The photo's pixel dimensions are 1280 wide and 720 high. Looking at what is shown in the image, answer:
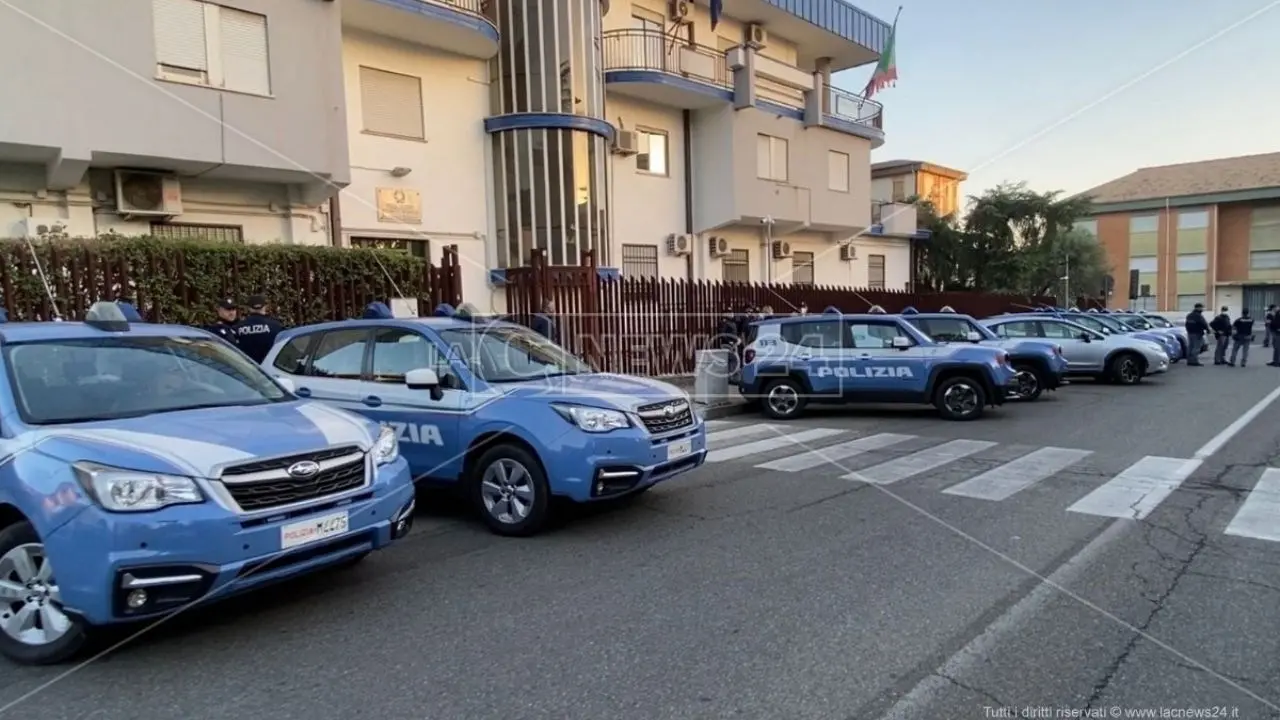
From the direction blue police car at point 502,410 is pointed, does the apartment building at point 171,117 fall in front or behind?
behind

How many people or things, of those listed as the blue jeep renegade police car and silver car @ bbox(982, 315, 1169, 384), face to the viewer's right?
2

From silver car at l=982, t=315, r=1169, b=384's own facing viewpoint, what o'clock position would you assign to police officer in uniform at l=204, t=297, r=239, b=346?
The police officer in uniform is roughly at 4 o'clock from the silver car.

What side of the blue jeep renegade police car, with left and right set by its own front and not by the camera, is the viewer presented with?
right

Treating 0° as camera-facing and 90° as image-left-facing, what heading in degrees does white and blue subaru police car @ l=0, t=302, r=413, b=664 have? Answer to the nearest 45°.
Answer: approximately 315°

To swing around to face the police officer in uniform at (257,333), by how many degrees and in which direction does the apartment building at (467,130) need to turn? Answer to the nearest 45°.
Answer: approximately 45° to its right

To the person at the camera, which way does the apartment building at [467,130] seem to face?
facing the viewer and to the right of the viewer

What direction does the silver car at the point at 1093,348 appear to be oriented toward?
to the viewer's right

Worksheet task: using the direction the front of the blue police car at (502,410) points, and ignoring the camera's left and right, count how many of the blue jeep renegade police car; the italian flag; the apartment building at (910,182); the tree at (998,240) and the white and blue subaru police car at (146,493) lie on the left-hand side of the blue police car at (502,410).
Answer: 4

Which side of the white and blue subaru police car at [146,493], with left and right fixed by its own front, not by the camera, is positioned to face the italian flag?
left

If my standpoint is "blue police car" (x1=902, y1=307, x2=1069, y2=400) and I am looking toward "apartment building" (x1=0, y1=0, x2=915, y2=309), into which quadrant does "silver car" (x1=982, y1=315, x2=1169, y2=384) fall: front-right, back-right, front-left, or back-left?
back-right
